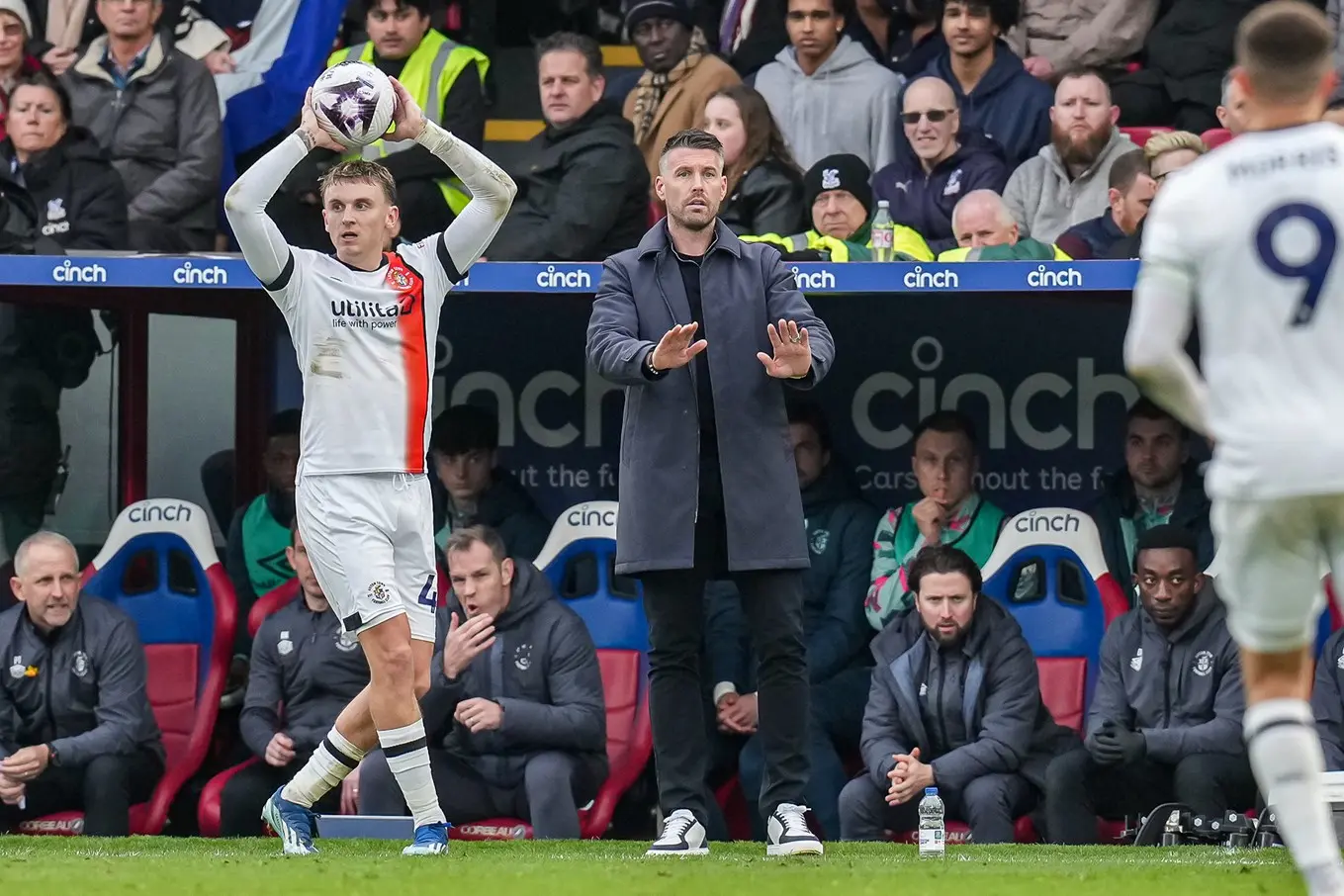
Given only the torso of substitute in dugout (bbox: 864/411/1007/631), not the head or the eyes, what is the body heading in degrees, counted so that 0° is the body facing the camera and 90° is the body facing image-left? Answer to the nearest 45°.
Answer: approximately 0°

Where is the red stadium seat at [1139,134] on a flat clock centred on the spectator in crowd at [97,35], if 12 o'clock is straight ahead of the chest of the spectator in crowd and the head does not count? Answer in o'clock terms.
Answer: The red stadium seat is roughly at 10 o'clock from the spectator in crowd.

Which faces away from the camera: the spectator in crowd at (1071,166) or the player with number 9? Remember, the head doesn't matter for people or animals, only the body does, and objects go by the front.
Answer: the player with number 9

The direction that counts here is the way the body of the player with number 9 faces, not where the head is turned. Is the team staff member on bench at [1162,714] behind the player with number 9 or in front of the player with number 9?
in front

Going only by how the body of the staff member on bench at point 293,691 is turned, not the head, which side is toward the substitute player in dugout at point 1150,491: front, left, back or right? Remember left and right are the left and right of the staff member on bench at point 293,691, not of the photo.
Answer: left

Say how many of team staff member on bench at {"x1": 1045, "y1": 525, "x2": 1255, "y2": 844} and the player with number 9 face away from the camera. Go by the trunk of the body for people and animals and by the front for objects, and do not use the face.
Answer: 1

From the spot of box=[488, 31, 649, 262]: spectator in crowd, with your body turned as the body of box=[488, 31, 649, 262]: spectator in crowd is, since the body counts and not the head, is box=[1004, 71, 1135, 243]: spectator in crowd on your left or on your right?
on your left

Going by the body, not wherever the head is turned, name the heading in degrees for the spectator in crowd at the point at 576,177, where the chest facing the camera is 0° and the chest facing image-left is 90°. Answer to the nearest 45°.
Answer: approximately 45°

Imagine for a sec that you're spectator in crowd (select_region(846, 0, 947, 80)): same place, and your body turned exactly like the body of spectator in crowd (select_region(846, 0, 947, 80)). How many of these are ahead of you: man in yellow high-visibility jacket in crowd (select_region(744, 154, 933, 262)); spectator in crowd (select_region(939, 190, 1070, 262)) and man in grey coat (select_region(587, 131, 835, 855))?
3
